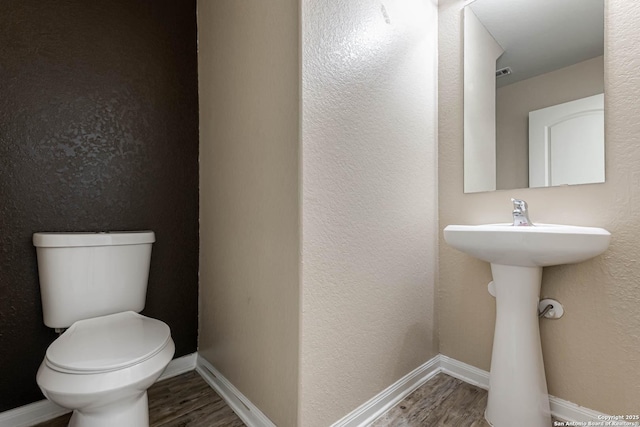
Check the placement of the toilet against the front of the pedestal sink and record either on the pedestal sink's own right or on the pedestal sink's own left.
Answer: on the pedestal sink's own right

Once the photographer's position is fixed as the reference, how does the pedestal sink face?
facing the viewer
